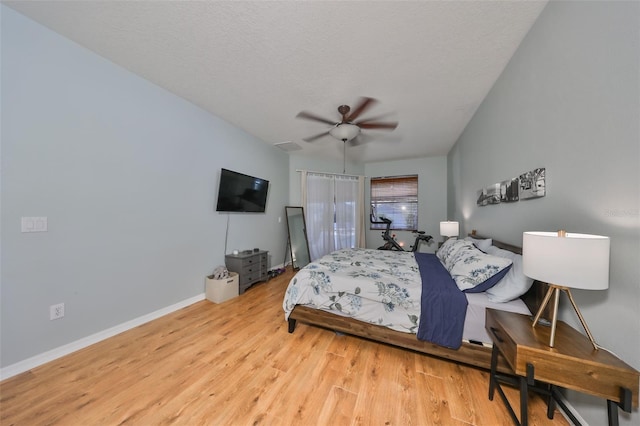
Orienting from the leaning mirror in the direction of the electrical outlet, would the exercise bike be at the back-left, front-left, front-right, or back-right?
back-left

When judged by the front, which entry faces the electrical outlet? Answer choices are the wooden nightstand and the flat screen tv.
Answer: the wooden nightstand

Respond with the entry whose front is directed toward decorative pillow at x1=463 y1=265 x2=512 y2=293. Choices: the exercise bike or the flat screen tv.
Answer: the flat screen tv

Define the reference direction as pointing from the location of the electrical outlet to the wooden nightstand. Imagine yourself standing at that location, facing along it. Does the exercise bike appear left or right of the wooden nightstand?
left

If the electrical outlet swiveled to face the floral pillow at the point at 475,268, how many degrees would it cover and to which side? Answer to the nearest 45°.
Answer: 0° — it already faces it

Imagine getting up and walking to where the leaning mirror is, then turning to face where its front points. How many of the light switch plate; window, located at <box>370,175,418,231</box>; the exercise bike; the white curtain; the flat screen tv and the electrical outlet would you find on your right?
3

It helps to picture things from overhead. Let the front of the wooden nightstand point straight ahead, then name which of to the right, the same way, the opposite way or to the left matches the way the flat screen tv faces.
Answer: the opposite way

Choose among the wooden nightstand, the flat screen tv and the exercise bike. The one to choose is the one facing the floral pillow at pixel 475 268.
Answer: the flat screen tv
